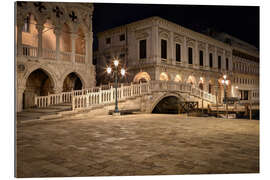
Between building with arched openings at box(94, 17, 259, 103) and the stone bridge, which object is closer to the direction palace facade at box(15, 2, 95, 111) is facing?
the stone bridge

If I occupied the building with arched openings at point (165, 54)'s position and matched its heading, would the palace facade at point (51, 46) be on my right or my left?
on my right

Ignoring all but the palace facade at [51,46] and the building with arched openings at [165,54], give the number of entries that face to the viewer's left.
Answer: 0

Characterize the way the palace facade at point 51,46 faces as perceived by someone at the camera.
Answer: facing the viewer and to the right of the viewer

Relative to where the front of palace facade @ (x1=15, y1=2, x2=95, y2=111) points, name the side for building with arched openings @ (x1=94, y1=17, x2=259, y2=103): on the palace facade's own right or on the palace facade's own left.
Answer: on the palace facade's own left

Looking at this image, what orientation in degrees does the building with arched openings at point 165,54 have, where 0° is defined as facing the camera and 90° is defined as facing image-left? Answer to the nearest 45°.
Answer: approximately 315°
